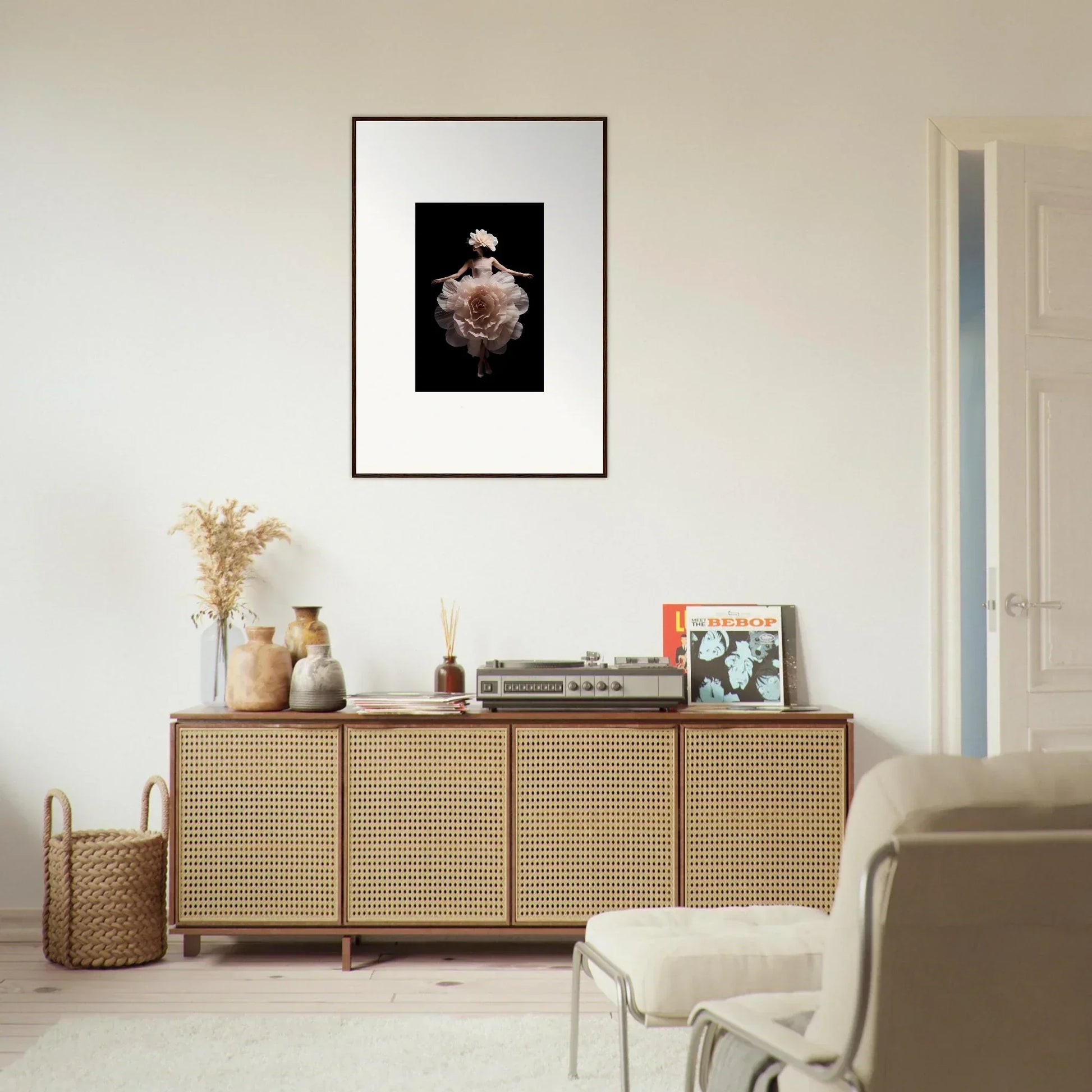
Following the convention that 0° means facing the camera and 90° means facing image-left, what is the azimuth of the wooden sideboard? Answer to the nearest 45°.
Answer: approximately 0°

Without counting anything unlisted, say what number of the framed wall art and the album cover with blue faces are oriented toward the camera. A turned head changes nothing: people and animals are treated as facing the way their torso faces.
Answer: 2

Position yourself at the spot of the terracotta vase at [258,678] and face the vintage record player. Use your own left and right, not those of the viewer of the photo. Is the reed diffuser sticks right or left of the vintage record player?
left

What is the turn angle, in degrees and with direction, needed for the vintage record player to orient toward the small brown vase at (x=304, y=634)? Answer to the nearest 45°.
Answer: approximately 90° to its right

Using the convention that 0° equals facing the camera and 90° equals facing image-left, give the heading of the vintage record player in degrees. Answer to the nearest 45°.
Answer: approximately 0°

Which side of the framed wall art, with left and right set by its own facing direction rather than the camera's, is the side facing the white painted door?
left
